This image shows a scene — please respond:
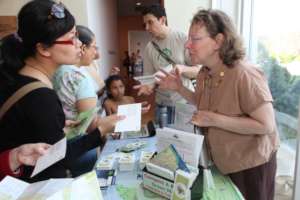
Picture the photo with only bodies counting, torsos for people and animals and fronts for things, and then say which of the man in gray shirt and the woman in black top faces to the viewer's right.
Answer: the woman in black top

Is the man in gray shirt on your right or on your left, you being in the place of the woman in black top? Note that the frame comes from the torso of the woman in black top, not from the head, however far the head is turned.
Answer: on your left

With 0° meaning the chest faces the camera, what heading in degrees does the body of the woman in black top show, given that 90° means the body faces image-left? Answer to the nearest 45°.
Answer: approximately 270°

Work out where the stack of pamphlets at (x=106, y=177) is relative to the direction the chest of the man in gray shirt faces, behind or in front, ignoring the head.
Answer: in front

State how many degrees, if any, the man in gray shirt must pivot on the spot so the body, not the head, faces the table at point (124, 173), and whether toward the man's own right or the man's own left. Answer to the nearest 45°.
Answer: approximately 45° to the man's own left

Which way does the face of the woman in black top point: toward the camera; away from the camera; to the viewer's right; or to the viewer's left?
to the viewer's right

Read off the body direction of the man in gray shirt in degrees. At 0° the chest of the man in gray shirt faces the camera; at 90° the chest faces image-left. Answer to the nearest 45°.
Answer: approximately 45°

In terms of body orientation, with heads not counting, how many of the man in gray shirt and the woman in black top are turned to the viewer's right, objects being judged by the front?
1
